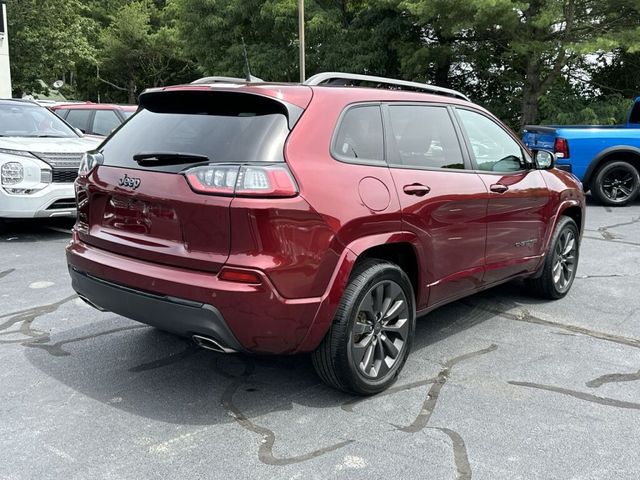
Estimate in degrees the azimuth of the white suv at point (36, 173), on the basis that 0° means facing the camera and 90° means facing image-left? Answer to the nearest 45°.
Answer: approximately 315°

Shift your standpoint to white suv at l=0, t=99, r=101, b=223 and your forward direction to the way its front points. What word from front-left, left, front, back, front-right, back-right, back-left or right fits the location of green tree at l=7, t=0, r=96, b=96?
back-left

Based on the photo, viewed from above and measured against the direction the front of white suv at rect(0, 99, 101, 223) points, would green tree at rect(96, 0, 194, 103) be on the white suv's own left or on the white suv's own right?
on the white suv's own left

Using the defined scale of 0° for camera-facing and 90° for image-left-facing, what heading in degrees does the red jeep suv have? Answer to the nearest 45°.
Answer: approximately 225°

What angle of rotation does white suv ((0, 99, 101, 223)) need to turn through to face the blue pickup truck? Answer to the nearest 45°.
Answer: approximately 45° to its left

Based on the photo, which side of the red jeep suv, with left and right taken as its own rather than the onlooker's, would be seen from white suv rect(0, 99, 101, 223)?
left

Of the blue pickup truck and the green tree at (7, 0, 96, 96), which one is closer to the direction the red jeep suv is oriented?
the blue pickup truck

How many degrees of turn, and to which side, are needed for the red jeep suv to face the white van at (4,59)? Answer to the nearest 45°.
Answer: approximately 90° to its left

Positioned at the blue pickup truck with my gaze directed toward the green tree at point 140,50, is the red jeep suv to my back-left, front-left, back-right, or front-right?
back-left
